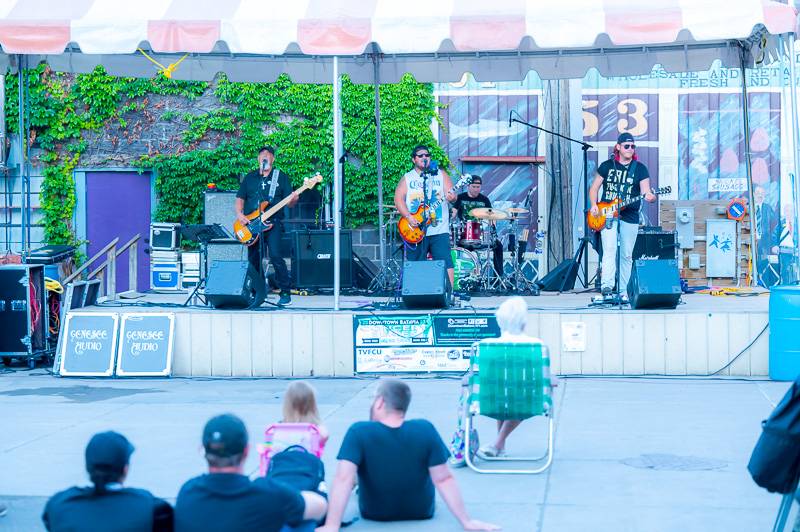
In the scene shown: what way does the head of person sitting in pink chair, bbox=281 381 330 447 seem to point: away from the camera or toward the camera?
away from the camera

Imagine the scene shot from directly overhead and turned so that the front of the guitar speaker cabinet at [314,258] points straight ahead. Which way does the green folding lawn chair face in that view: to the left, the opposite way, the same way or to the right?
the opposite way

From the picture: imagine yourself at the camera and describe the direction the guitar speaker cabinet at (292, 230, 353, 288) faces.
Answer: facing the viewer

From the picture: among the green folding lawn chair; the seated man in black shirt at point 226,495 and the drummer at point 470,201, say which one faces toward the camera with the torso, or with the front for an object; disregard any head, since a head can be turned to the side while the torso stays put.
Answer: the drummer

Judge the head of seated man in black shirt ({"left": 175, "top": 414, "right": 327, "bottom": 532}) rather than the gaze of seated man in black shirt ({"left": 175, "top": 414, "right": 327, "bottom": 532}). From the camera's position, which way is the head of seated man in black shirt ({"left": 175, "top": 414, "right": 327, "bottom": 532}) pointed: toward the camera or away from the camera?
away from the camera

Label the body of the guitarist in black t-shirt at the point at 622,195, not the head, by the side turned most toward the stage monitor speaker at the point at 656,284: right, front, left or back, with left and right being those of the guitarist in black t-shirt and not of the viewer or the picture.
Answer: front

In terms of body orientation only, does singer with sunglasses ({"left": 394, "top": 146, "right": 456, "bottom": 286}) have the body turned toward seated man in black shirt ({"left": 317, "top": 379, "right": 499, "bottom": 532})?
yes

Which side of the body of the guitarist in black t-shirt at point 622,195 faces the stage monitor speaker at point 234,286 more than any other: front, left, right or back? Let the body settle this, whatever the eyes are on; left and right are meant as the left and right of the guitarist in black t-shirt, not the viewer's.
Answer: right

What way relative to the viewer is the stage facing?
toward the camera

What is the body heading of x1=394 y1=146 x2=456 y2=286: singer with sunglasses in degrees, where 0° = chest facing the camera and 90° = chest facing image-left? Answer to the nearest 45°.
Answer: approximately 0°

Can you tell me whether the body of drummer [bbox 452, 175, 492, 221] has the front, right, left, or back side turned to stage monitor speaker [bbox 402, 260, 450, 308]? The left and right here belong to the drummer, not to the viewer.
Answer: front

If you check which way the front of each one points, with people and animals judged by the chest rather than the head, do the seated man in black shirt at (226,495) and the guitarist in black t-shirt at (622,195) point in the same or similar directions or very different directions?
very different directions

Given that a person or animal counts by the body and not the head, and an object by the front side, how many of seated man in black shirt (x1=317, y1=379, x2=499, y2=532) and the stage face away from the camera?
1

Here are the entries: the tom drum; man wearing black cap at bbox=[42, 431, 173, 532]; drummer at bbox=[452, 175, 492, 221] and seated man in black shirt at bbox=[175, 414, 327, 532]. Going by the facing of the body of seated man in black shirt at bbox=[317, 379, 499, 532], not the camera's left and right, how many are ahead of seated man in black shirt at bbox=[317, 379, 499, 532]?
2

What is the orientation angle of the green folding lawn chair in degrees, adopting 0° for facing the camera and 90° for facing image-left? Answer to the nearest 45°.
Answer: approximately 180°

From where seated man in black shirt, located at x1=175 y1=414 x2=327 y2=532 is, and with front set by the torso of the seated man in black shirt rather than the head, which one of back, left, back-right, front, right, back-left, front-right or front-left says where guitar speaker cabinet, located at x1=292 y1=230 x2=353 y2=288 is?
front

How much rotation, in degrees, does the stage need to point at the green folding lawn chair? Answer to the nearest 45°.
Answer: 0° — it already faces it

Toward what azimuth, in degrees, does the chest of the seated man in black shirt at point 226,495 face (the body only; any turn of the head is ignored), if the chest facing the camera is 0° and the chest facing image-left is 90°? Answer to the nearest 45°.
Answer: approximately 180°
